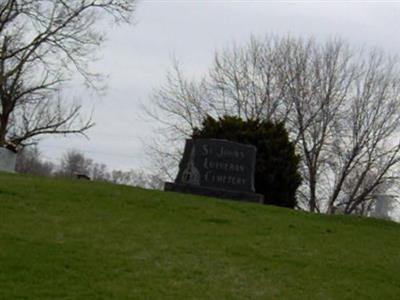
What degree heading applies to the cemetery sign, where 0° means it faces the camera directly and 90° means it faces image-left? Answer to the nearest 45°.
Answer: approximately 0°

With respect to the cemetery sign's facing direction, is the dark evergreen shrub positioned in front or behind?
behind
